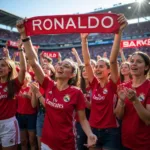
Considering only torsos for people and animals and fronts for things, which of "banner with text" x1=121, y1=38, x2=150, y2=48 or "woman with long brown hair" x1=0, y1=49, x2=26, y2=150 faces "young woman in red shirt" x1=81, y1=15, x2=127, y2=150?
the banner with text

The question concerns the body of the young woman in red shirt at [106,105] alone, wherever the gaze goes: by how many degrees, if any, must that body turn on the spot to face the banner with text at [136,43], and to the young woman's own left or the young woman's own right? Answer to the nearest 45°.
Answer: approximately 135° to the young woman's own right

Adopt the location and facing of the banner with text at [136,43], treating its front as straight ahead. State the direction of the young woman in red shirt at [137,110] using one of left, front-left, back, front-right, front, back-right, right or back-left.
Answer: front

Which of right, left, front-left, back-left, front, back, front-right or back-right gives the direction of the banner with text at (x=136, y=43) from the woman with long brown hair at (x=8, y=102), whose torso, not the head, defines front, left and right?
back

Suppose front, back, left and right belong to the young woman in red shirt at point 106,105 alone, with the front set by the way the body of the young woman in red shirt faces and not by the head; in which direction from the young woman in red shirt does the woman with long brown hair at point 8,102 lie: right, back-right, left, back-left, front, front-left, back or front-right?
front-right

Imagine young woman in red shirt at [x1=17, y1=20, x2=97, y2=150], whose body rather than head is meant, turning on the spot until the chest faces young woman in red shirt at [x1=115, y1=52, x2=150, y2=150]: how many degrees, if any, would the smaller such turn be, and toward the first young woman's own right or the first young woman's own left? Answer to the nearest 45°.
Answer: approximately 135° to the first young woman's own left

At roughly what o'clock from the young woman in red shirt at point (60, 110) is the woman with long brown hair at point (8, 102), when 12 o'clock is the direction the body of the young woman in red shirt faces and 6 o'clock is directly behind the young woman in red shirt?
The woman with long brown hair is roughly at 3 o'clock from the young woman in red shirt.

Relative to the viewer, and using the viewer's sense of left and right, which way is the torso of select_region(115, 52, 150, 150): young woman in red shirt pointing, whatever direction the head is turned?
facing the viewer and to the left of the viewer

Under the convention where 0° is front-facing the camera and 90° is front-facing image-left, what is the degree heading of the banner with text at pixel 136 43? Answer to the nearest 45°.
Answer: approximately 0°

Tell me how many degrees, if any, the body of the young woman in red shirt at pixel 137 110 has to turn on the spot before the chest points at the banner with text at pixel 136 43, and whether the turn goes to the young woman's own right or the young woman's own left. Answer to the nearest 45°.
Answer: approximately 135° to the young woman's own right

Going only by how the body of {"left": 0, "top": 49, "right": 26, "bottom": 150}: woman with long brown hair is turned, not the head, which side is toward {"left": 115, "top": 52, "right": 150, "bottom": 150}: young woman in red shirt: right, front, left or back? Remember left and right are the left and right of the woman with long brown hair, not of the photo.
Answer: left

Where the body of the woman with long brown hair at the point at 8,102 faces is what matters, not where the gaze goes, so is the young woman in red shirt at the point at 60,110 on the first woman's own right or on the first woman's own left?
on the first woman's own left

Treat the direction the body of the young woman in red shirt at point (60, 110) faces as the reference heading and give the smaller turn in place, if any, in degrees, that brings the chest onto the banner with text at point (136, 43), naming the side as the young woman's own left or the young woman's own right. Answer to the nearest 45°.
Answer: approximately 180°
